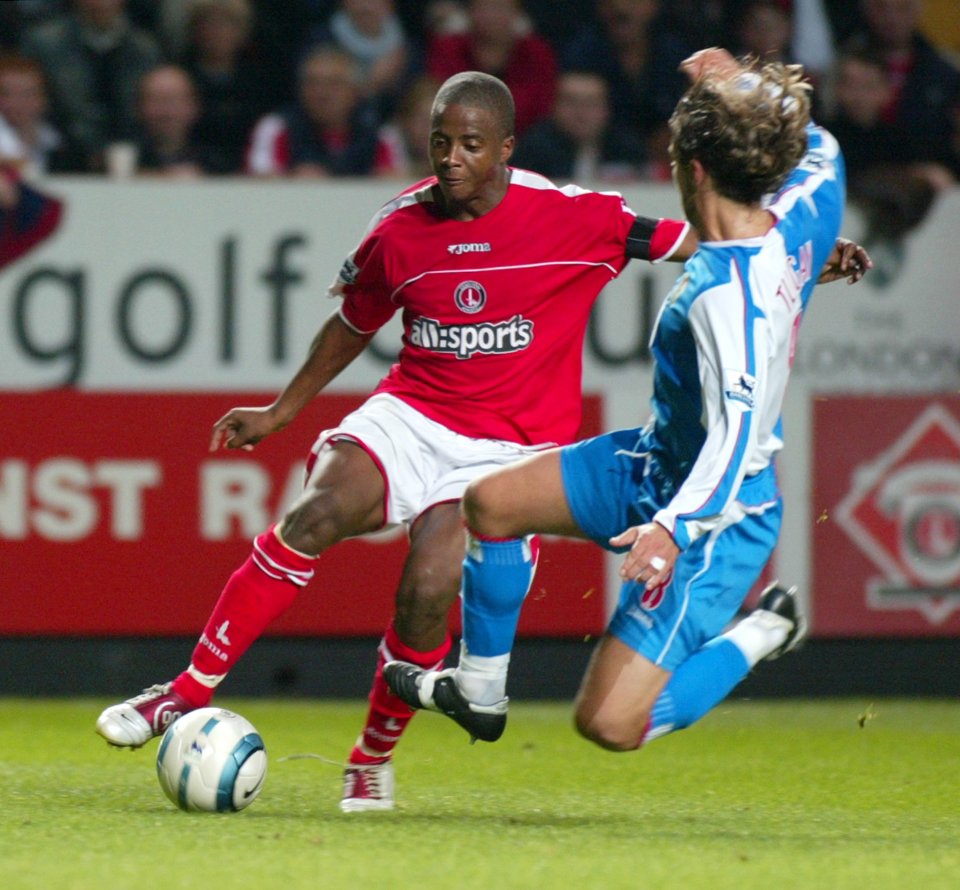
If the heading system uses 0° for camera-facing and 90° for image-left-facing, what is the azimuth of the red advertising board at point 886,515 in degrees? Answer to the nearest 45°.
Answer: approximately 0°

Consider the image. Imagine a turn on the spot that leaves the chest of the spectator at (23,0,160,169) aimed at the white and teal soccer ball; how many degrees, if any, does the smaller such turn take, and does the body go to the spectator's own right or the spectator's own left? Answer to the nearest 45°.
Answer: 0° — they already face it

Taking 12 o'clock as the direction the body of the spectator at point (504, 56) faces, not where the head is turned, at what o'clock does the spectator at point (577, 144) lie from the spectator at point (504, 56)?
the spectator at point (577, 144) is roughly at 11 o'clock from the spectator at point (504, 56).

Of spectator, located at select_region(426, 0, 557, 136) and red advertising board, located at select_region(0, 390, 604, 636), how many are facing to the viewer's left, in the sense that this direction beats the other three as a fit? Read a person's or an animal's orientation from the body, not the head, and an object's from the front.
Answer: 0

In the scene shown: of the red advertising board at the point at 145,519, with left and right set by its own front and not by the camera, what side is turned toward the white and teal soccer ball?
front

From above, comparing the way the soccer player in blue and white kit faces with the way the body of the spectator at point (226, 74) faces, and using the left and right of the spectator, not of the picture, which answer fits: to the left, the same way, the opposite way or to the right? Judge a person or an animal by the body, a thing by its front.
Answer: to the right

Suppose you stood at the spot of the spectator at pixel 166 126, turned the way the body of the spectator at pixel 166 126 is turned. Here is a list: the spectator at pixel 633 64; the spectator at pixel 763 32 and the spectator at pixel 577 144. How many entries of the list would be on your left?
3

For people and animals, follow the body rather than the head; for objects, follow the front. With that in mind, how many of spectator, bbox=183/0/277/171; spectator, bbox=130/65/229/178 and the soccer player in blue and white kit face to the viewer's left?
1

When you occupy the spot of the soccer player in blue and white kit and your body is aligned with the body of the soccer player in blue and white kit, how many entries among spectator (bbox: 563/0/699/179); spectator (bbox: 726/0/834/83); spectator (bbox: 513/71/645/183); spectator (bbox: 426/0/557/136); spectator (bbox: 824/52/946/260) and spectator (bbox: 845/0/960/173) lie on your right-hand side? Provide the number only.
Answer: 6

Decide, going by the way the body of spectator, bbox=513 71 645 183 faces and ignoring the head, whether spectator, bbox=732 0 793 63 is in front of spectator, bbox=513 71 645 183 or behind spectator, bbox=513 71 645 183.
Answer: behind

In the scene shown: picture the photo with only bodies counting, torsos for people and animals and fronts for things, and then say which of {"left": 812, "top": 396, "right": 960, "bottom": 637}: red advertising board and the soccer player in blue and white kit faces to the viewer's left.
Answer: the soccer player in blue and white kit
